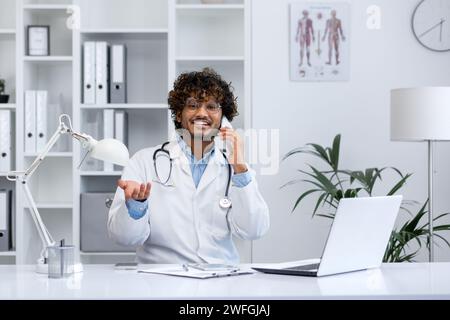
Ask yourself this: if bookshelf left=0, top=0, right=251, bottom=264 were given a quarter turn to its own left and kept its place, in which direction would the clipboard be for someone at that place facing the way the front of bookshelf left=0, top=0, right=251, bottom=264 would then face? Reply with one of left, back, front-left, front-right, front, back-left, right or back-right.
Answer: right

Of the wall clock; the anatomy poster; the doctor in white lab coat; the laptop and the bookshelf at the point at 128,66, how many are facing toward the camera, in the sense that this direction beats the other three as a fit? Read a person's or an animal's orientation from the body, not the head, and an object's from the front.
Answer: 4

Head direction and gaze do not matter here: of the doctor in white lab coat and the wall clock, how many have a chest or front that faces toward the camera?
2

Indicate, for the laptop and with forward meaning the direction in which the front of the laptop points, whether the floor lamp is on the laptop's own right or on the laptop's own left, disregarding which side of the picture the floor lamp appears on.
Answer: on the laptop's own right

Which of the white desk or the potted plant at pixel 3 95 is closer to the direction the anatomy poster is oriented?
the white desk

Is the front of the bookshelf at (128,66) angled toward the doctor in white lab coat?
yes

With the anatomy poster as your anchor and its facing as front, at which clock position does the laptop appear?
The laptop is roughly at 12 o'clock from the anatomy poster.

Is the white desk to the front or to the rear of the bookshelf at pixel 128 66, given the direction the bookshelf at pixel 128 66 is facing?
to the front

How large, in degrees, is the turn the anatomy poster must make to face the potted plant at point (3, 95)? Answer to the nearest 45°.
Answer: approximately 90° to its right

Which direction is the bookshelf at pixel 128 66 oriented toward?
toward the camera

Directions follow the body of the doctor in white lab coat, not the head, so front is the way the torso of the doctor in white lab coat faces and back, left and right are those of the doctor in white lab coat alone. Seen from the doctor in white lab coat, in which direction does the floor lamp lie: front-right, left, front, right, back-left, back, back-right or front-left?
back-left

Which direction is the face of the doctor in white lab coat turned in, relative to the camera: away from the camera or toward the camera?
toward the camera

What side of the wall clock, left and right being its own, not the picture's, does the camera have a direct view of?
front

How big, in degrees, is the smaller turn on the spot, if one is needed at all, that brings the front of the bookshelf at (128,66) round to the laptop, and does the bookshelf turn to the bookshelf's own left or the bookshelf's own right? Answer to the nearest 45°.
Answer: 0° — it already faces it

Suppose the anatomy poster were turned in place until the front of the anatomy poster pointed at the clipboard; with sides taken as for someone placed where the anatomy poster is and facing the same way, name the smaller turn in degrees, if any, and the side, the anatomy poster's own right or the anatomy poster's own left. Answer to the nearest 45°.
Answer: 0° — it already faces it

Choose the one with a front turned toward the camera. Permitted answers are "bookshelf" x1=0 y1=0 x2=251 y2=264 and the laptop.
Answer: the bookshelf

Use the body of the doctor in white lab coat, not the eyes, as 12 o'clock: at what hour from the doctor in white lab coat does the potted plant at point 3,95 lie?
The potted plant is roughly at 5 o'clock from the doctor in white lab coat.
